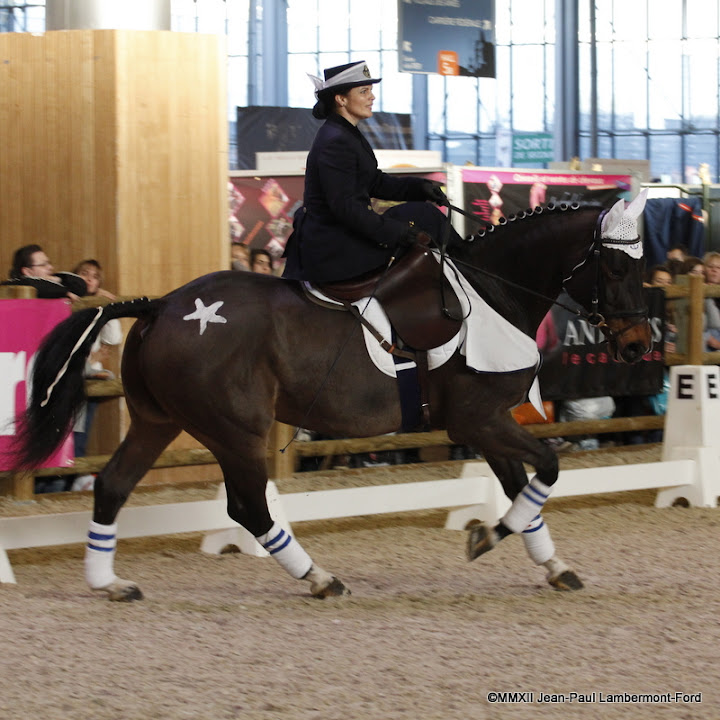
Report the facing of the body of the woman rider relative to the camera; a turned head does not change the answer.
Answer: to the viewer's right

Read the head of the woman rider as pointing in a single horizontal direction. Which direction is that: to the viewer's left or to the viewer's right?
to the viewer's right

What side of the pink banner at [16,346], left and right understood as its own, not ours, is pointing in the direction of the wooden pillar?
back

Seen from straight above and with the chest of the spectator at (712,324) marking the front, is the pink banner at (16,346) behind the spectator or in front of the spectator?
in front

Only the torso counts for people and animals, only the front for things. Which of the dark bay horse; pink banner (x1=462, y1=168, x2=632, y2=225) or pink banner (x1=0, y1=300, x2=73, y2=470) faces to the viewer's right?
the dark bay horse

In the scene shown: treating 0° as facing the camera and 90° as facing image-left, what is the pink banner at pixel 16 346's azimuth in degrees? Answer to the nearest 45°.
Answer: approximately 0°

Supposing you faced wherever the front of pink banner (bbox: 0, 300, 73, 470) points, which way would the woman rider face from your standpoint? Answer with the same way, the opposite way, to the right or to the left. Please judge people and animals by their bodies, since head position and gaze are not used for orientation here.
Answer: to the left

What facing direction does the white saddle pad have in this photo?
to the viewer's right

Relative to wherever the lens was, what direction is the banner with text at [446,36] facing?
facing the viewer

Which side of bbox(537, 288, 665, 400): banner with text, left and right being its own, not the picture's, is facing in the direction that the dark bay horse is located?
front

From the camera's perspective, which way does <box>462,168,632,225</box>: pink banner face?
toward the camera

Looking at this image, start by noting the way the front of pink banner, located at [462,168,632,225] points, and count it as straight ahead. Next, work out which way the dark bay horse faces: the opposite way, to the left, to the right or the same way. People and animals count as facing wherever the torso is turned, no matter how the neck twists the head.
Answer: to the left

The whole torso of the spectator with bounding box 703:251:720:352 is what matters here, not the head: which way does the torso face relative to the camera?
toward the camera
